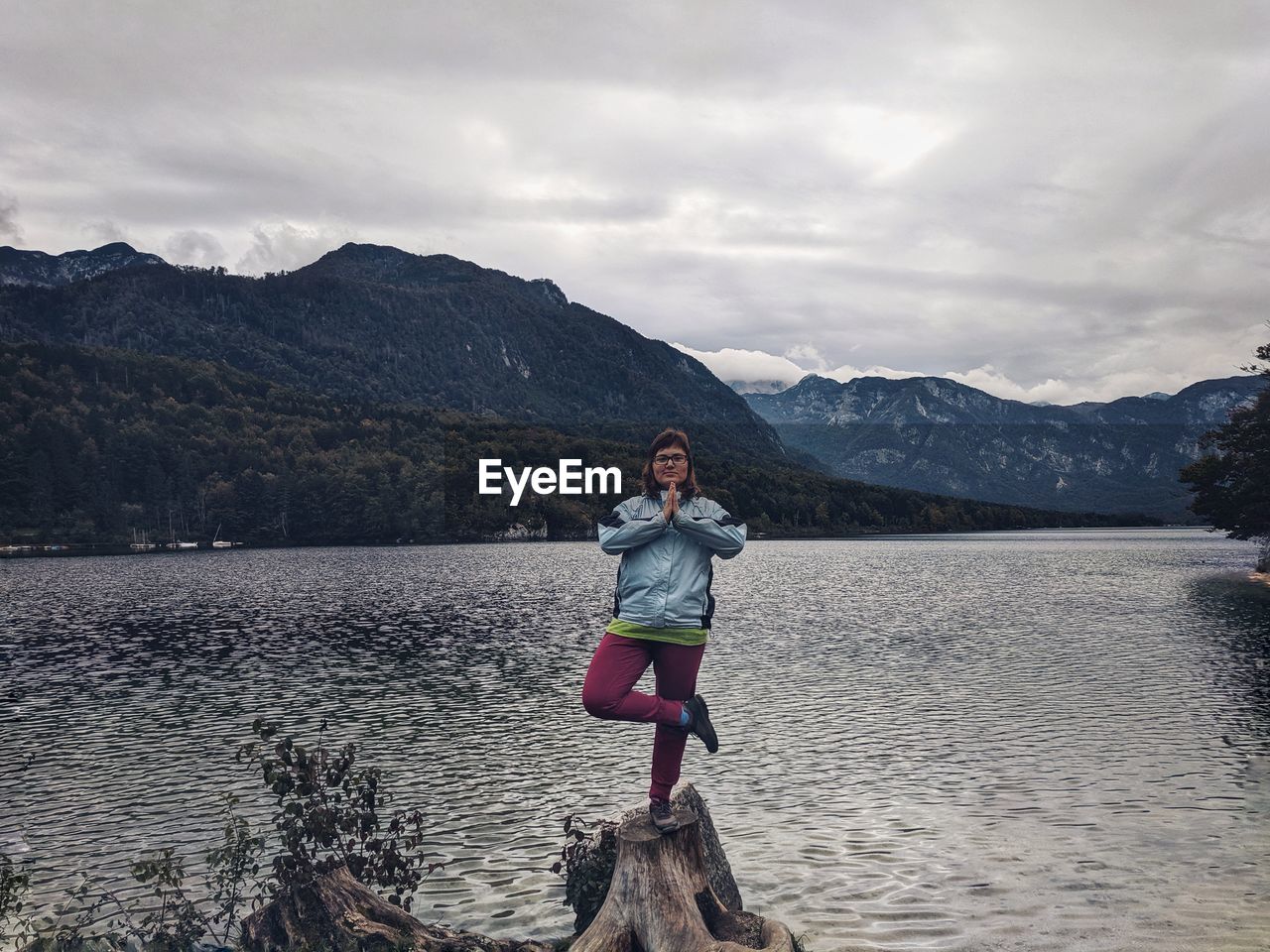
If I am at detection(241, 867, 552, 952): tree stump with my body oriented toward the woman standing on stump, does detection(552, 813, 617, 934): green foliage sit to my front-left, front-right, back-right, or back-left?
front-left

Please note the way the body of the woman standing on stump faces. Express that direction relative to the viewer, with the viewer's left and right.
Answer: facing the viewer

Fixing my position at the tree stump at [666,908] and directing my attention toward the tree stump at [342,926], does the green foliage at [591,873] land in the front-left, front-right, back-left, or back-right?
front-right

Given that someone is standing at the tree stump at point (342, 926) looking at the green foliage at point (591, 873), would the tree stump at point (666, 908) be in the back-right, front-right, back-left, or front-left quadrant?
front-right

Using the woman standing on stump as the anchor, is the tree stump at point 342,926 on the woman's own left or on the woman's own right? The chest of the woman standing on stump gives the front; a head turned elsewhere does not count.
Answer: on the woman's own right
